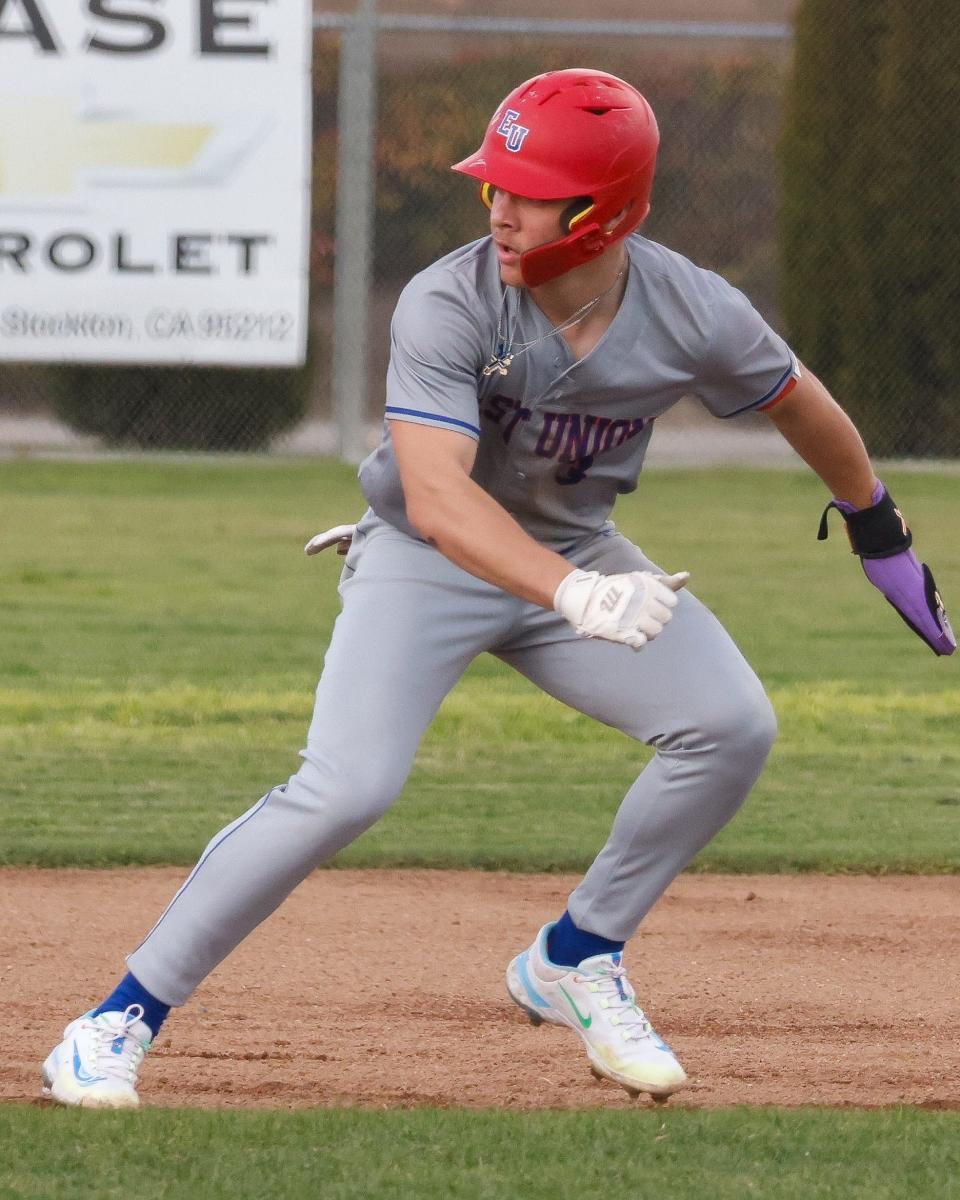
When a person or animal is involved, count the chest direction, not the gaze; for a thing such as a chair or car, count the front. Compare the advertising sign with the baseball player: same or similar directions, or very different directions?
same or similar directions

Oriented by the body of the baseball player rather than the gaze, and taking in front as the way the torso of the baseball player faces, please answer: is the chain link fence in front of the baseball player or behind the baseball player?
behind

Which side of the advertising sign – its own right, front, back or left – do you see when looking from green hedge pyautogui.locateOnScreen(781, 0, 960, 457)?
left

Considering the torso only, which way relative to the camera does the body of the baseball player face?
toward the camera

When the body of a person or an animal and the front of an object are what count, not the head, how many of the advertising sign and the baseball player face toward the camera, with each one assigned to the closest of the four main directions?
2

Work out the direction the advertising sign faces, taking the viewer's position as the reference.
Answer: facing the viewer

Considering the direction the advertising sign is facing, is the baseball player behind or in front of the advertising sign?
in front

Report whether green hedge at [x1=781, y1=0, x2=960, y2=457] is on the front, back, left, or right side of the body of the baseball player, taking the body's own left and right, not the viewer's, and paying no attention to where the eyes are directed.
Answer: back

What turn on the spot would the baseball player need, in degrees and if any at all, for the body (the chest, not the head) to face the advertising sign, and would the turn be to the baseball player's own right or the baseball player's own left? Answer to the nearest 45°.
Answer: approximately 180°

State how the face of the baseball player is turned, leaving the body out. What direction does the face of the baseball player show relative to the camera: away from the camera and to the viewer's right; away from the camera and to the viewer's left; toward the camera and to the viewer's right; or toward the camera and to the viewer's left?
toward the camera and to the viewer's left
